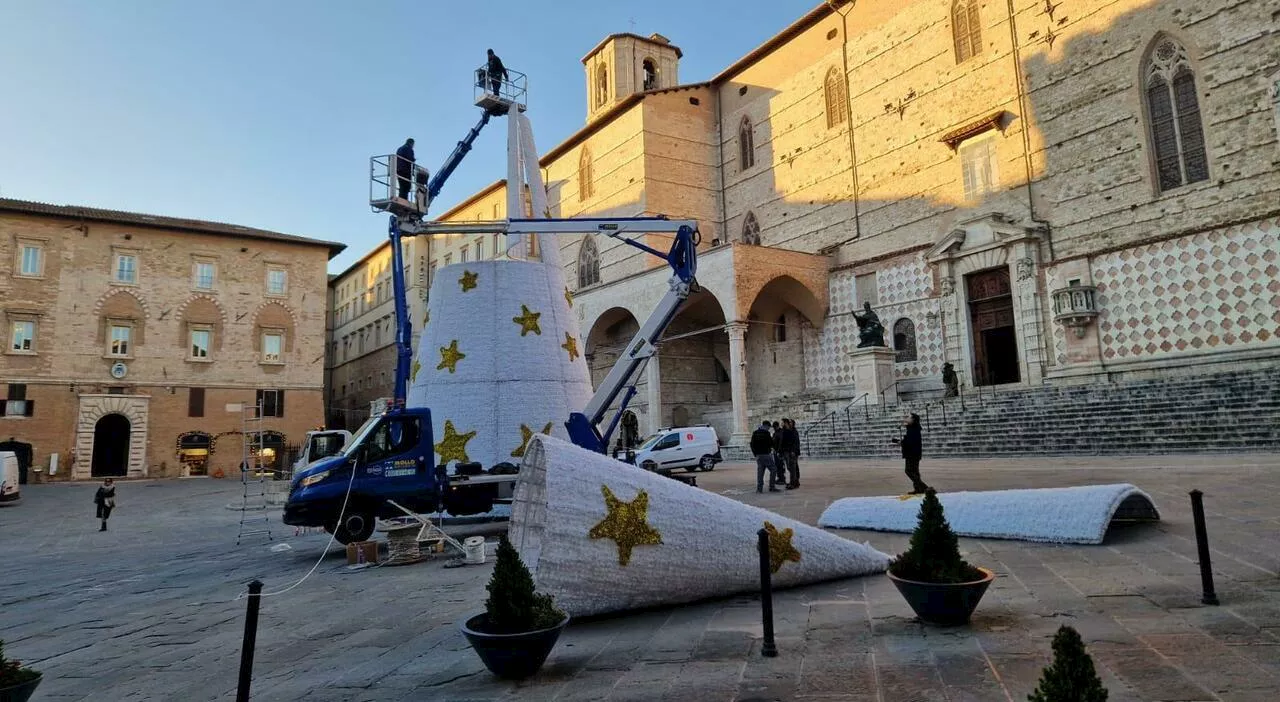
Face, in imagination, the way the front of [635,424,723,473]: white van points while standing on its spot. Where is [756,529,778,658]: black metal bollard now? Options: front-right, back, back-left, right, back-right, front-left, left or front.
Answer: left

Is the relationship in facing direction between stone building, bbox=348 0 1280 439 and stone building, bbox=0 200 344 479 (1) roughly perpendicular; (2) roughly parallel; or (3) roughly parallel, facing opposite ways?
roughly perpendicular

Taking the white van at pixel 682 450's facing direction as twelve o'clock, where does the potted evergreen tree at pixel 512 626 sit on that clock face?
The potted evergreen tree is roughly at 9 o'clock from the white van.

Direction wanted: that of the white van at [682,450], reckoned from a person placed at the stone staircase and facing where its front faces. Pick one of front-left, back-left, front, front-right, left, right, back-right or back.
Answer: front-right

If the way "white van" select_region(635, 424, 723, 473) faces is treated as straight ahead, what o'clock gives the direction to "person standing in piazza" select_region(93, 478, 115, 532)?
The person standing in piazza is roughly at 11 o'clock from the white van.

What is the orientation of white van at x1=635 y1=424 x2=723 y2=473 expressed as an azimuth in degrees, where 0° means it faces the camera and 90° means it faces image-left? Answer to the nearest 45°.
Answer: approximately 90°

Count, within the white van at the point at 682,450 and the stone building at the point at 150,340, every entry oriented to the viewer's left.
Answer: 1

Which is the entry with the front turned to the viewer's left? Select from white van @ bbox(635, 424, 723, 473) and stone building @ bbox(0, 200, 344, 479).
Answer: the white van

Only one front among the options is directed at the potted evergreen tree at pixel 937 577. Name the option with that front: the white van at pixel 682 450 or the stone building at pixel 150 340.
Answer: the stone building

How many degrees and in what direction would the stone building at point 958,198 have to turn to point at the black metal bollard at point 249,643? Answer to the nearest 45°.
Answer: approximately 45° to its left
